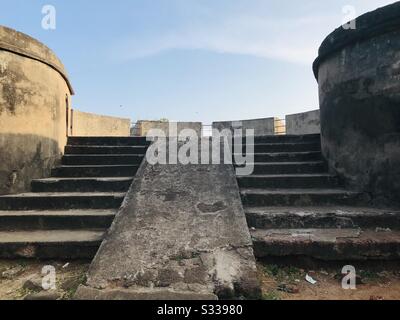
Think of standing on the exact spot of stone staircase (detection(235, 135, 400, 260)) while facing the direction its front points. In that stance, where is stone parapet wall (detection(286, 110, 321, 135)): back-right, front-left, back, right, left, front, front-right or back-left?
back

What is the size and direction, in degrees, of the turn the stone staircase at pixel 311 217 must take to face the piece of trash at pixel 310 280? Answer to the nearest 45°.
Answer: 0° — it already faces it

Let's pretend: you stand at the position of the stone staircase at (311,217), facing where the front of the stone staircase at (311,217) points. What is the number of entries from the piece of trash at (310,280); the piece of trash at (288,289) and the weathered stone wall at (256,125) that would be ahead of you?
2

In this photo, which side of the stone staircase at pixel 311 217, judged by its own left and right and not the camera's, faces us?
front

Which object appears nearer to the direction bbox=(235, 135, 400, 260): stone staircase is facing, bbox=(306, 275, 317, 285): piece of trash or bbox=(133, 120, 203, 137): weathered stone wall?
the piece of trash

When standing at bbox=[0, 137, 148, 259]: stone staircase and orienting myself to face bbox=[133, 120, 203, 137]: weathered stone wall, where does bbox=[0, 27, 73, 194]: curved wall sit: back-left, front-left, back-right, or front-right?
front-left

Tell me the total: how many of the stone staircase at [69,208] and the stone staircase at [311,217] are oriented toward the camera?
2

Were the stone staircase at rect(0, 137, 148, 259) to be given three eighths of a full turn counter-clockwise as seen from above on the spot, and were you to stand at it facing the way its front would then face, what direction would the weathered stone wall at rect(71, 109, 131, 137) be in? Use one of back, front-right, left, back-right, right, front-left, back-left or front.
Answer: front-left

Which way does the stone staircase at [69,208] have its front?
toward the camera

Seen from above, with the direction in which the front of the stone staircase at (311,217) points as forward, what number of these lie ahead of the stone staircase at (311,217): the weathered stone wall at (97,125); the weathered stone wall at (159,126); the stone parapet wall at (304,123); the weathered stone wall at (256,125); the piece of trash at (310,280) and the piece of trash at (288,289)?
2

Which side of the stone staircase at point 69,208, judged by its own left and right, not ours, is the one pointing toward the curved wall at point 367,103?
left
